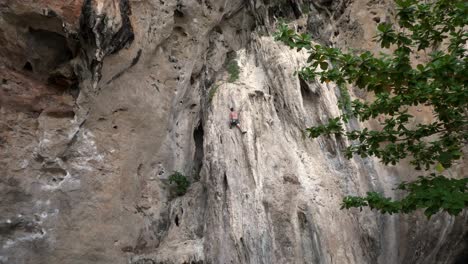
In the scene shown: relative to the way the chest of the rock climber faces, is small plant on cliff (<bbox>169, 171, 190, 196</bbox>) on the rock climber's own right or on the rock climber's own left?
on the rock climber's own left

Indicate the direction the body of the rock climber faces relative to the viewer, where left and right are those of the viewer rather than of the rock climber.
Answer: facing away from the viewer
